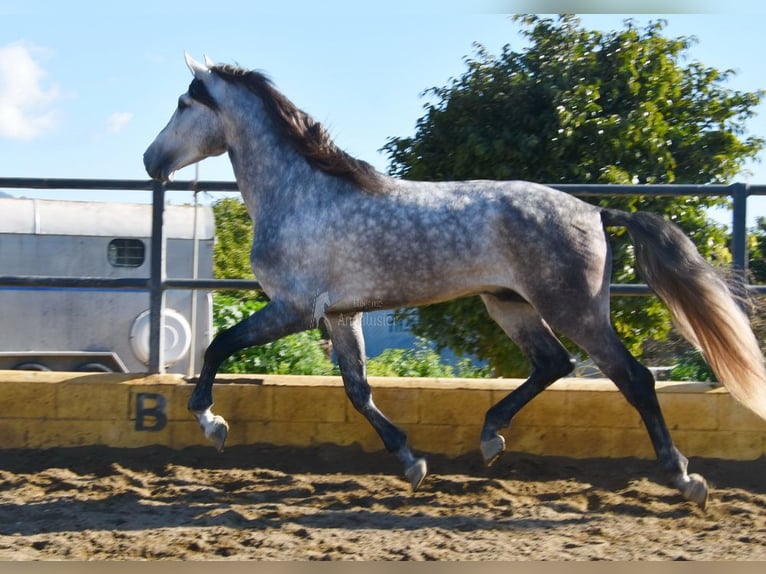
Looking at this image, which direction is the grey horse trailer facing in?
to the viewer's right

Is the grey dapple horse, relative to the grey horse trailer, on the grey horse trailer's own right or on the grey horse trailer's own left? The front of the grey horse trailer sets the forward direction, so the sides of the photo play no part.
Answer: on the grey horse trailer's own right

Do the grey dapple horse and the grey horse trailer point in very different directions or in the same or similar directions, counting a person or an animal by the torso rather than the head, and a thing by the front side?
very different directions

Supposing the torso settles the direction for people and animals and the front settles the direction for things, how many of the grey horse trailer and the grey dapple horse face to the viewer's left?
1

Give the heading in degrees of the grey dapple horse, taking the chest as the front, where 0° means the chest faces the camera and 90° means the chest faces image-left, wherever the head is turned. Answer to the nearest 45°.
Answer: approximately 90°

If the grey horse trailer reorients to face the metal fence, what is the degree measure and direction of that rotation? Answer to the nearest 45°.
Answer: approximately 90° to its right

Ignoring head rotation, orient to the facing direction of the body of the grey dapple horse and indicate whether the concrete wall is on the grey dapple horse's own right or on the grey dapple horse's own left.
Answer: on the grey dapple horse's own right

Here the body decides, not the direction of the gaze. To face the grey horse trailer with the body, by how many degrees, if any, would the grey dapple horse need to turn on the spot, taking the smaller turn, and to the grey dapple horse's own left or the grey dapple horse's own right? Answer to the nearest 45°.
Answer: approximately 45° to the grey dapple horse's own right

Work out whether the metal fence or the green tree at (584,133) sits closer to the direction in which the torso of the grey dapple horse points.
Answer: the metal fence

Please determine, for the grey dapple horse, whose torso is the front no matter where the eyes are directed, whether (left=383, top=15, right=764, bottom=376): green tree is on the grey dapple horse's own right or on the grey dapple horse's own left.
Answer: on the grey dapple horse's own right

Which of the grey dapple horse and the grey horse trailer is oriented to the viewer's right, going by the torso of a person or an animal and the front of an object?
the grey horse trailer
